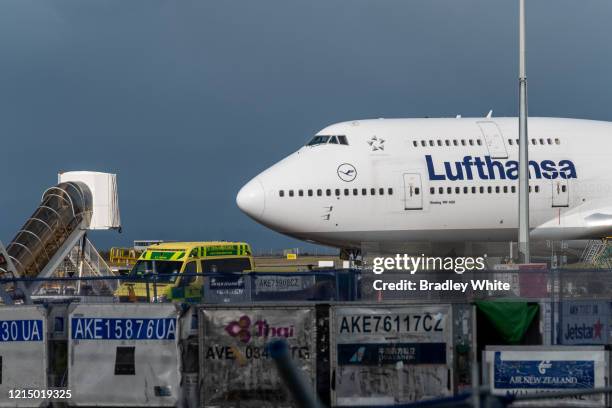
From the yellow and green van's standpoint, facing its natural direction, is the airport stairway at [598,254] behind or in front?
behind

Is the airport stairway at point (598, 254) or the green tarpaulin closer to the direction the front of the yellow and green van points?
the green tarpaulin

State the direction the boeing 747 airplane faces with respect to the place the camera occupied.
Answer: facing to the left of the viewer

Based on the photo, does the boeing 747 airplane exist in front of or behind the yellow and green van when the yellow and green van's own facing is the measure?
behind

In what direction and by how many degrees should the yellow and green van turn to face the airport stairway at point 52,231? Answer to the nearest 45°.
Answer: approximately 135° to its right

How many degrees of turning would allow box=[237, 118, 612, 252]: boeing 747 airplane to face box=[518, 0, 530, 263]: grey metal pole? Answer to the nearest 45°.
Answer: approximately 90° to its left
